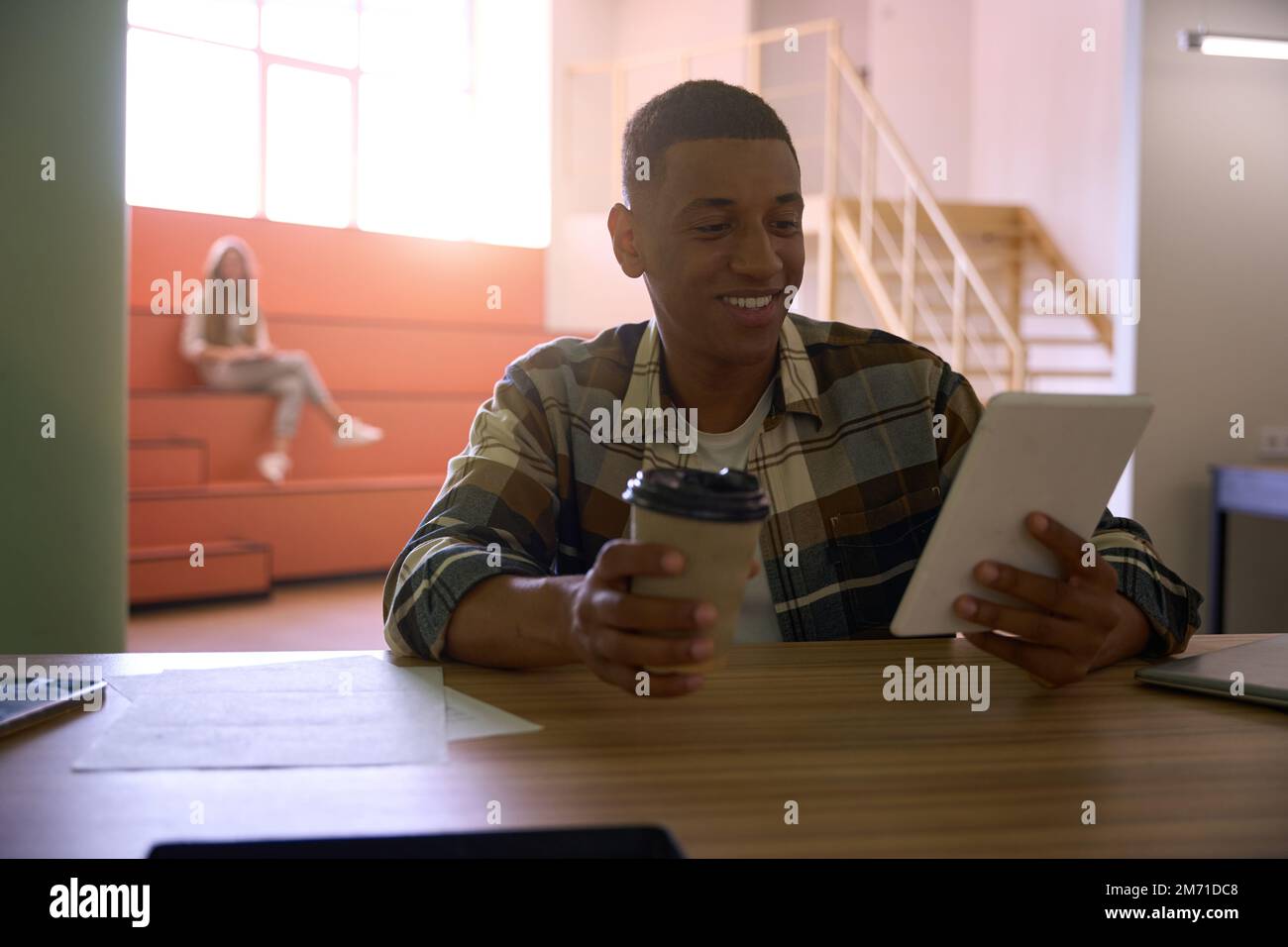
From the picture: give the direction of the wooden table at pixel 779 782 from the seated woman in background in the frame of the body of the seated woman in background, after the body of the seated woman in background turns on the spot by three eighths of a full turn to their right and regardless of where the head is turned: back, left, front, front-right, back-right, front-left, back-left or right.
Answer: left

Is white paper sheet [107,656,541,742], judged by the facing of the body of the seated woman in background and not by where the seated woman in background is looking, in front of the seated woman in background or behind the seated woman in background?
in front

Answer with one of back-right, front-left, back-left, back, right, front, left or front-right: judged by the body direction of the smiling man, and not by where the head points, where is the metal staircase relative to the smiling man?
back

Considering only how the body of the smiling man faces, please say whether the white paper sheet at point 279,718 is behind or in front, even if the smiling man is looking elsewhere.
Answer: in front

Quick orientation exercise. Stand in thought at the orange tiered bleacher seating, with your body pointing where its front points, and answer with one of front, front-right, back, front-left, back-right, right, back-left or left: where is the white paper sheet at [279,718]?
front-right

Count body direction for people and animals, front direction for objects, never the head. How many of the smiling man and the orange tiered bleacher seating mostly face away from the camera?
0

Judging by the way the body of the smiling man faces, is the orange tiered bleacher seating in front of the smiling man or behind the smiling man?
behind
